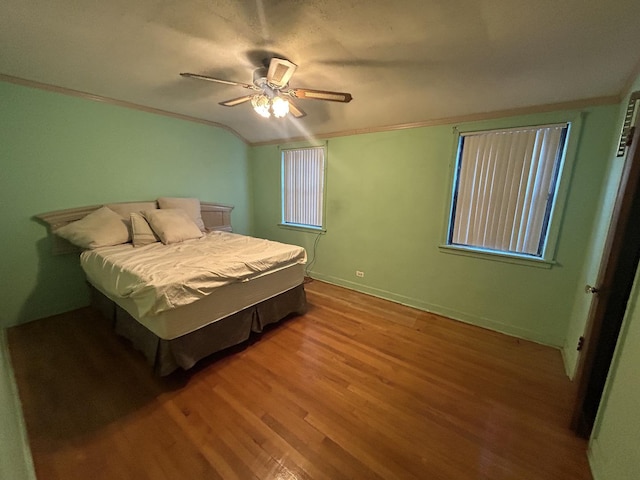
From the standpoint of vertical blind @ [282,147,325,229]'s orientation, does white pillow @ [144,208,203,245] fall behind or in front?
in front

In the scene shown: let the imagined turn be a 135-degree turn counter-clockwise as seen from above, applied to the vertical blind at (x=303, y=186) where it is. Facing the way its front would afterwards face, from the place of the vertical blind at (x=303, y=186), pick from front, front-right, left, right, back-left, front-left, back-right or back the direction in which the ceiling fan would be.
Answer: right

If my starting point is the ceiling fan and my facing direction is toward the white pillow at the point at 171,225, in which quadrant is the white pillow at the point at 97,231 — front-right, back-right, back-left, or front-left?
front-left

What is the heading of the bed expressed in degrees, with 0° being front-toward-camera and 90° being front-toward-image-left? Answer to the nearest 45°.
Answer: approximately 315°

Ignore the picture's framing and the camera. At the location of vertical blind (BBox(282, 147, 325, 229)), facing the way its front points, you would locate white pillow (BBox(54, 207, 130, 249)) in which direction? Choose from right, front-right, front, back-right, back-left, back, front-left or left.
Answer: front

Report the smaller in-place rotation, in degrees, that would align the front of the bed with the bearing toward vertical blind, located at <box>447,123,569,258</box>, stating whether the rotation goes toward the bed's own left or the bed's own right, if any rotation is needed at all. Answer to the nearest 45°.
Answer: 0° — it already faces it

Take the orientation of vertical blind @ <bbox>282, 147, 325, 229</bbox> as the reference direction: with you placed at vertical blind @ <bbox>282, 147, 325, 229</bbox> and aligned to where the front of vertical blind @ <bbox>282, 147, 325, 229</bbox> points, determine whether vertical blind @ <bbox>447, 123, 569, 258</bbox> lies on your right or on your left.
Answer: on your left

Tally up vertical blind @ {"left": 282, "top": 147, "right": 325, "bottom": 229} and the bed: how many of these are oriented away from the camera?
0

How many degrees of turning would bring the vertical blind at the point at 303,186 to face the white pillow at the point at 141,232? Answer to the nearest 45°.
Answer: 0° — it already faces it

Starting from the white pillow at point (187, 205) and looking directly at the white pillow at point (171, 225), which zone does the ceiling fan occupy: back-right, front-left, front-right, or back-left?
front-left
